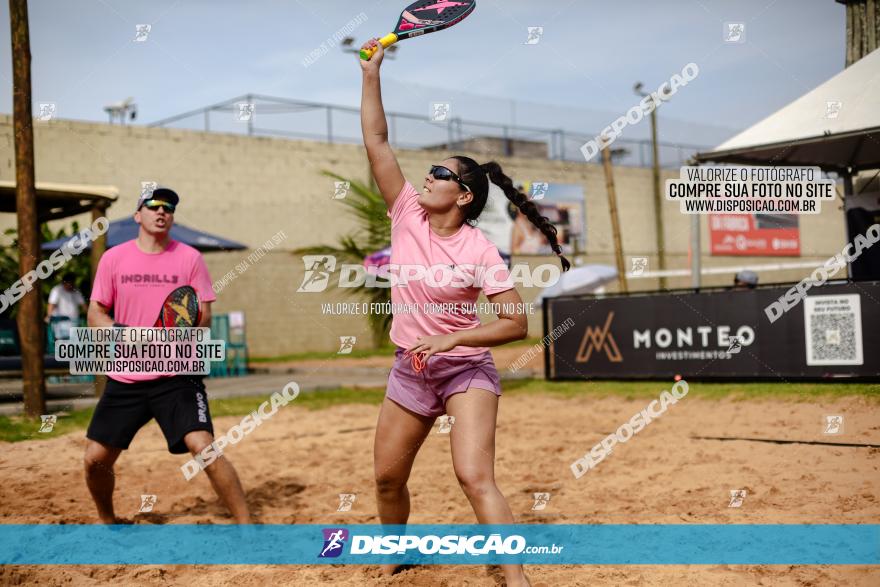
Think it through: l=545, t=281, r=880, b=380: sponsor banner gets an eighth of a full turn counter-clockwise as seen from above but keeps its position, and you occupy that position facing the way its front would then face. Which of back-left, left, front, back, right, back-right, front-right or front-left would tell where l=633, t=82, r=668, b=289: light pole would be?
back-left

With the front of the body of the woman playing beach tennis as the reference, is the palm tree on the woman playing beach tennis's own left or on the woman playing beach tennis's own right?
on the woman playing beach tennis's own right

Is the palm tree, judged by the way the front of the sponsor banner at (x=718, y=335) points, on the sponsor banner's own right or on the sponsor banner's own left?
on the sponsor banner's own right

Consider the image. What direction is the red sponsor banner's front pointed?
toward the camera

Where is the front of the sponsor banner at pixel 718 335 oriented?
toward the camera

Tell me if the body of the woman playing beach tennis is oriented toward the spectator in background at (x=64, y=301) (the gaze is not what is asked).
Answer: no

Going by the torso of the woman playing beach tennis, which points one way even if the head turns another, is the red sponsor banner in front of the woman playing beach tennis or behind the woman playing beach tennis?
behind

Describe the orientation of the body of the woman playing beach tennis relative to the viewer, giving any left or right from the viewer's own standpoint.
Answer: facing the viewer and to the left of the viewer

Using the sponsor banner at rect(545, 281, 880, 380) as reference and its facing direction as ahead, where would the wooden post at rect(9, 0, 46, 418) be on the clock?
The wooden post is roughly at 2 o'clock from the sponsor banner.

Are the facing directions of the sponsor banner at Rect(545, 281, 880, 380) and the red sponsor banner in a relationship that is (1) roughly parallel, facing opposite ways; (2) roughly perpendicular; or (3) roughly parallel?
roughly parallel

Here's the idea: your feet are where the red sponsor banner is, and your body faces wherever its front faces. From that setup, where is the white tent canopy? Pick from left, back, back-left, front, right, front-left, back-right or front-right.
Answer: front

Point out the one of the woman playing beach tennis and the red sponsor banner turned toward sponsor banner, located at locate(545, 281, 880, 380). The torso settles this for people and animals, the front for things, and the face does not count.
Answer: the red sponsor banner

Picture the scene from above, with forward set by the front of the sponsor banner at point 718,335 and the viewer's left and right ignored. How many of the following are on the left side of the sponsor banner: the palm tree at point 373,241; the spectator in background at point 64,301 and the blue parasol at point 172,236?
0

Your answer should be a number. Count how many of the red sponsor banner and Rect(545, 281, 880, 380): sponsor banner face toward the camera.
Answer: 2
